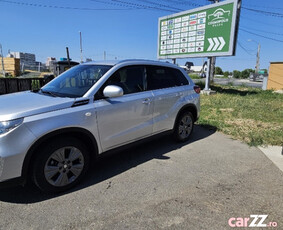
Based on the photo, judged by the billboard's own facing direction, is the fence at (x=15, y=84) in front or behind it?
in front

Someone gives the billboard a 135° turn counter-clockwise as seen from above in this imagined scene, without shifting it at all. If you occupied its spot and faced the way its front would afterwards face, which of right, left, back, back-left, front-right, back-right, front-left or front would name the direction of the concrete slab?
right

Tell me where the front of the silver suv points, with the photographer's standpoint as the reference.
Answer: facing the viewer and to the left of the viewer

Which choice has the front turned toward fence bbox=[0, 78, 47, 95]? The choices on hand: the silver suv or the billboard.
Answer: the billboard

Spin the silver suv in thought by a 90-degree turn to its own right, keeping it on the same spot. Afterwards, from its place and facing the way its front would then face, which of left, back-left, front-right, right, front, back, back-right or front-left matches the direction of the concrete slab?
back-right

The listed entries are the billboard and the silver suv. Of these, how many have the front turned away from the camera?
0

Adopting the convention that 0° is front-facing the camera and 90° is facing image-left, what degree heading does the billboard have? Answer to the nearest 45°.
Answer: approximately 45°

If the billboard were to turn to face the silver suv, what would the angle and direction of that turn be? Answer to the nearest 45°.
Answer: approximately 45° to its left
